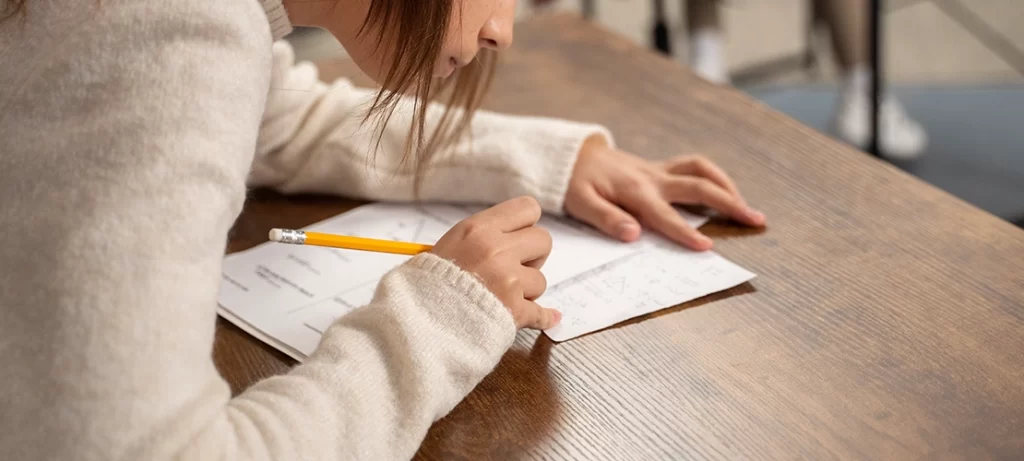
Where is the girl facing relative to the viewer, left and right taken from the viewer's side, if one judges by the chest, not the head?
facing to the right of the viewer

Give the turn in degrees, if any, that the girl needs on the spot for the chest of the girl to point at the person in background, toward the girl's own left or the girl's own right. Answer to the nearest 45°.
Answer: approximately 45° to the girl's own left

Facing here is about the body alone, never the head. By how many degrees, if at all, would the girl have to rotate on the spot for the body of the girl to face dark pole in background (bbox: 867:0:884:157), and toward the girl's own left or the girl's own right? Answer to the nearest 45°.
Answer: approximately 45° to the girl's own left

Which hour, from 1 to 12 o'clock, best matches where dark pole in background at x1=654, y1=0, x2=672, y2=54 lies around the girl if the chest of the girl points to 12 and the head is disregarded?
The dark pole in background is roughly at 10 o'clock from the girl.
